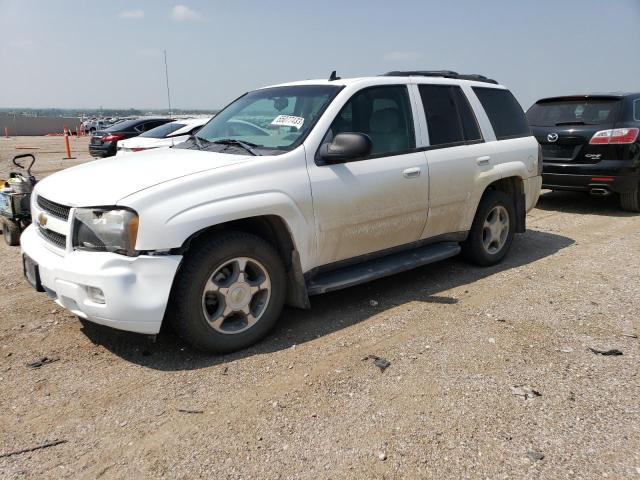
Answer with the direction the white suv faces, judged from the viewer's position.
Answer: facing the viewer and to the left of the viewer

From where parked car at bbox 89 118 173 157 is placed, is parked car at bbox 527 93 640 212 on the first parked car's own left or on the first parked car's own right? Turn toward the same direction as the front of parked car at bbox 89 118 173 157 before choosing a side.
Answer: on the first parked car's own right

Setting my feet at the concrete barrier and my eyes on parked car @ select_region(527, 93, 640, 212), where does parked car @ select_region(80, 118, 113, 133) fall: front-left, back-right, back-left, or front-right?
front-left

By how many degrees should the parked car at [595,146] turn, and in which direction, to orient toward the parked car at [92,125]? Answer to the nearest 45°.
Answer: approximately 90° to its left

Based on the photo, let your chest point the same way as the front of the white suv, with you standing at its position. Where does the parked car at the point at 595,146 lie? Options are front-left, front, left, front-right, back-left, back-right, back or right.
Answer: back

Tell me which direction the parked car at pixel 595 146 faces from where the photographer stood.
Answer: facing away from the viewer and to the right of the viewer
